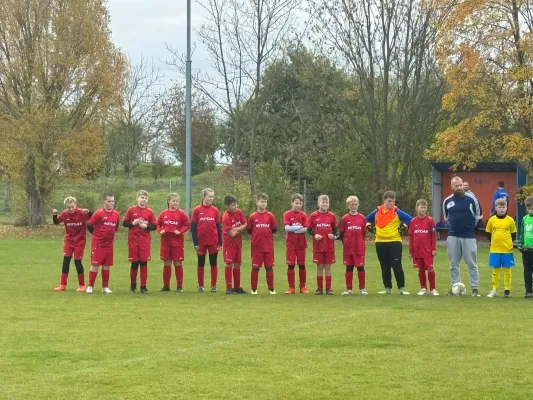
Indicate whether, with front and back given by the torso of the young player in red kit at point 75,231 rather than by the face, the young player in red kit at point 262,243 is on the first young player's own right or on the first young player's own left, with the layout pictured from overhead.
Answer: on the first young player's own left

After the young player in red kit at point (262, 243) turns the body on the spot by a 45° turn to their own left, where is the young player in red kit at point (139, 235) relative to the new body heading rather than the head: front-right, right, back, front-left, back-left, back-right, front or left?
back-right

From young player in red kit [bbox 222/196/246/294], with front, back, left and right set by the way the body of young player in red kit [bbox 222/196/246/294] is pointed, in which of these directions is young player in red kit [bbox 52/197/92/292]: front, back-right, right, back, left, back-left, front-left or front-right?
back-right

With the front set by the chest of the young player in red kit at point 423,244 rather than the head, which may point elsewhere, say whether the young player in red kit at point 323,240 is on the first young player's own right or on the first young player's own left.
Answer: on the first young player's own right

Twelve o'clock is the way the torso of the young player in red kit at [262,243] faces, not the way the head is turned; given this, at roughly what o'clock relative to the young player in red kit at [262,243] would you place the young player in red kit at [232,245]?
the young player in red kit at [232,245] is roughly at 3 o'clock from the young player in red kit at [262,243].

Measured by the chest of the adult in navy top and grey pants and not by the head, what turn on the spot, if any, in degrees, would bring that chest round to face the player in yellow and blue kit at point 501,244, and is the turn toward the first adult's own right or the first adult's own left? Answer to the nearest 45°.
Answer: approximately 90° to the first adult's own left

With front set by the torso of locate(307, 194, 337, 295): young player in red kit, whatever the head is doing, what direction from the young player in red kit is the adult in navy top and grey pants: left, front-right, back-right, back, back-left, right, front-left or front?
left

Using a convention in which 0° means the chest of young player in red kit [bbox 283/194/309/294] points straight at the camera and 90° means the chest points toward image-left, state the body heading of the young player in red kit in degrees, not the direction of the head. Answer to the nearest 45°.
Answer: approximately 0°

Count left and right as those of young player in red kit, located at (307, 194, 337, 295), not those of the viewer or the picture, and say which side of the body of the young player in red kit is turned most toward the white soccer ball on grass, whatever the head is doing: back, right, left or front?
left
